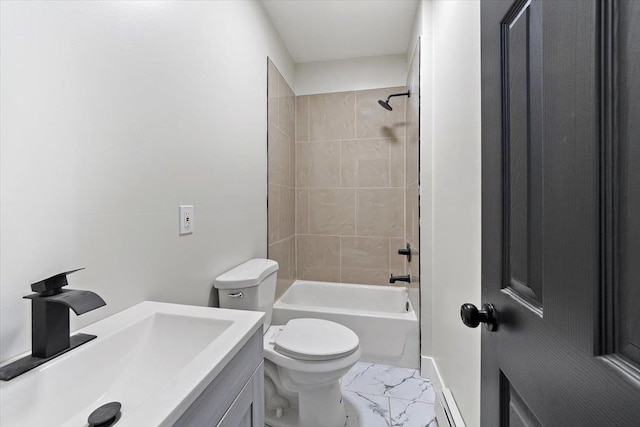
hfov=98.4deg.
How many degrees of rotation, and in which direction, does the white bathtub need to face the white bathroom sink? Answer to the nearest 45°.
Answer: approximately 45° to its right

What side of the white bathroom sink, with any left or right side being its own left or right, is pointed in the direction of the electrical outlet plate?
left

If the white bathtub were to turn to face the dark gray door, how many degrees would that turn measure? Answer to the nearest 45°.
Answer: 0° — it already faces it

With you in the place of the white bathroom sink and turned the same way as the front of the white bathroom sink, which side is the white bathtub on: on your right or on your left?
on your left

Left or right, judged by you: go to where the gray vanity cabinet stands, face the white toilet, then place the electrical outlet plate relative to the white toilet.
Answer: left

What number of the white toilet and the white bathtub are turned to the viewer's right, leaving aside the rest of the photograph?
1

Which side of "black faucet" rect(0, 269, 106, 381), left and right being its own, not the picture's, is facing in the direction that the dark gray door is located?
front

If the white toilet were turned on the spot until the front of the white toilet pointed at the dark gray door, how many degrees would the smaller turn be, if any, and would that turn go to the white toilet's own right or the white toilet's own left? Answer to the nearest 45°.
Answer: approximately 90° to the white toilet's own right

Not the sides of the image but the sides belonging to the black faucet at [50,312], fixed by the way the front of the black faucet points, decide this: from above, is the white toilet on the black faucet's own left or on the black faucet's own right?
on the black faucet's own left

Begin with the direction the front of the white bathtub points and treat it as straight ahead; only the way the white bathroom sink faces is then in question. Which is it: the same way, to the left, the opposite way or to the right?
to the left

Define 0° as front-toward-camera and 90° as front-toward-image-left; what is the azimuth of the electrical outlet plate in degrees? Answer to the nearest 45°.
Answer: approximately 315°

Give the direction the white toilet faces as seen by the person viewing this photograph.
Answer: facing to the right of the viewer

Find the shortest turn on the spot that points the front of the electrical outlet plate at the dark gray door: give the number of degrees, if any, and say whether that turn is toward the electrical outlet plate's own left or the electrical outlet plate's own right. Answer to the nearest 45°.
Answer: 0° — it already faces it
